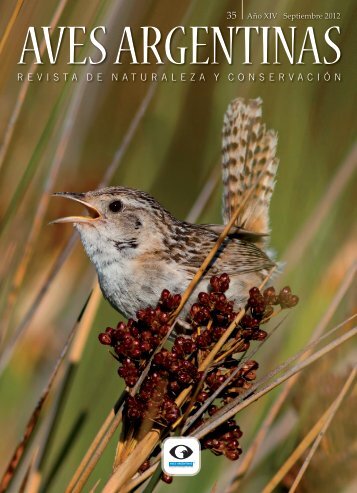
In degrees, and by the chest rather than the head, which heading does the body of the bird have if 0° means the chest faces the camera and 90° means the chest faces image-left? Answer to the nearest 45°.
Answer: approximately 90°

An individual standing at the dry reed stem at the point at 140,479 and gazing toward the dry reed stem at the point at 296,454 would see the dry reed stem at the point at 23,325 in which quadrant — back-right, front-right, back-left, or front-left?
back-left
